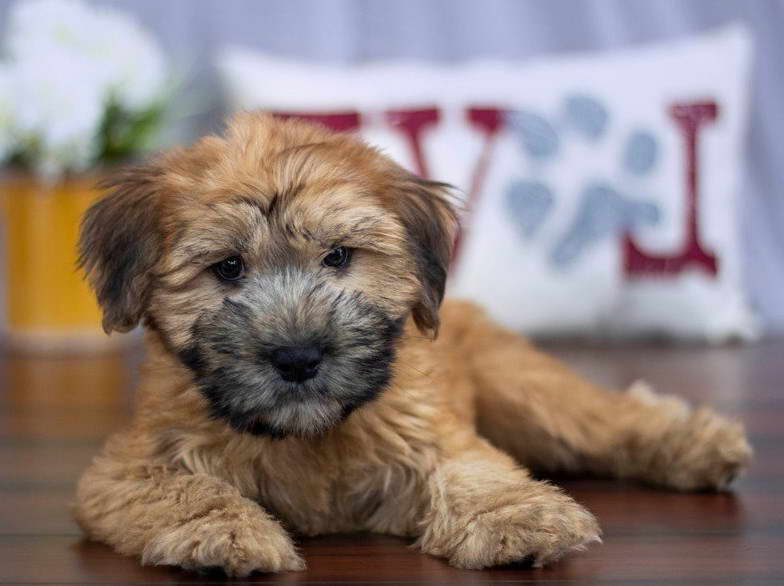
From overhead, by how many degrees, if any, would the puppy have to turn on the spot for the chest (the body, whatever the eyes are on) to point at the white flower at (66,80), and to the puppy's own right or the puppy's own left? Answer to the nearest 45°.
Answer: approximately 135° to the puppy's own right

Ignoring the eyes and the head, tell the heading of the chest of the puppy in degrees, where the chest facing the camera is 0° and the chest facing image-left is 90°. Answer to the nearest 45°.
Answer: approximately 0°

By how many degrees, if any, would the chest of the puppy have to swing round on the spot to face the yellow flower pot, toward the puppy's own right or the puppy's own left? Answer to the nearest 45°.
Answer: approximately 135° to the puppy's own right

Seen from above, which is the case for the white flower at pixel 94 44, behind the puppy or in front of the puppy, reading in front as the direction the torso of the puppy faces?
behind

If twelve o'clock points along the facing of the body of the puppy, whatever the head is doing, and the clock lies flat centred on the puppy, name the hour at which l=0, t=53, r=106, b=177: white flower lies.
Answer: The white flower is roughly at 5 o'clock from the puppy.
